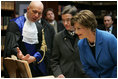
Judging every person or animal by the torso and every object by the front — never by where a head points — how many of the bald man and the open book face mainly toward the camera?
1

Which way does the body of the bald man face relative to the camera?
toward the camera

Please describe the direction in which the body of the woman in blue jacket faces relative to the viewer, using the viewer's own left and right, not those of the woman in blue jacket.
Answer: facing the viewer and to the left of the viewer

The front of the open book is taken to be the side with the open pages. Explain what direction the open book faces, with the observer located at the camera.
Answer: facing away from the viewer and to the right of the viewer

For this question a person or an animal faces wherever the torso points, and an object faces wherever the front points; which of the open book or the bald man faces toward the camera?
the bald man

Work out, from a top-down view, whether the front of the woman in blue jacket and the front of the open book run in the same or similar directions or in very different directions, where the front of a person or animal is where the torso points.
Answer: very different directions

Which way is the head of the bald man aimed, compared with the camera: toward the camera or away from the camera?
toward the camera

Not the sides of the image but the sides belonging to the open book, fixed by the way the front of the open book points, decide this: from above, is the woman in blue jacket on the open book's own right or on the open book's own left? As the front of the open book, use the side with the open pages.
on the open book's own right

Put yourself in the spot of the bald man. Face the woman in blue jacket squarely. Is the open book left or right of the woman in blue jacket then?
right

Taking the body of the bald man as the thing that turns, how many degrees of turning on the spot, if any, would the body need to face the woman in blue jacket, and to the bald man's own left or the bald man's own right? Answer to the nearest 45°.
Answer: approximately 45° to the bald man's own left

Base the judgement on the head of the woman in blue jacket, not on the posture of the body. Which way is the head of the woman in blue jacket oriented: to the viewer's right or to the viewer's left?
to the viewer's left

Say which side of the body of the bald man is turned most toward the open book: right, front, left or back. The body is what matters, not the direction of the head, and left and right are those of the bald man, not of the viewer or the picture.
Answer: front
